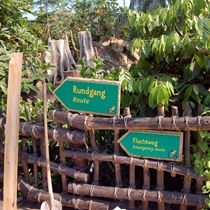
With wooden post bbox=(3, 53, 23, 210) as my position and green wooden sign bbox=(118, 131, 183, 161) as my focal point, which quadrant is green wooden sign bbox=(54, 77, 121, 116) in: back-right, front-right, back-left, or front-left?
front-left

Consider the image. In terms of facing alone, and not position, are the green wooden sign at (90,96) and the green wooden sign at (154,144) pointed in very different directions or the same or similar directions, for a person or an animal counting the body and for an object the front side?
same or similar directions

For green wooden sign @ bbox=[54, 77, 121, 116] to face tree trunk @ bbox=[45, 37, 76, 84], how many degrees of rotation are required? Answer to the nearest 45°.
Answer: approximately 180°

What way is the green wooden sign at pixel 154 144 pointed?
toward the camera

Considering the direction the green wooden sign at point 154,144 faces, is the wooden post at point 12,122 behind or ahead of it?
ahead

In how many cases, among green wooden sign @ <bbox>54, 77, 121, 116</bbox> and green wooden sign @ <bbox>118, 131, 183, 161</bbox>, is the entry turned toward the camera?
2

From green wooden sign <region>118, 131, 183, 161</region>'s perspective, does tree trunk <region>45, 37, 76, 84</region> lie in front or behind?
behind

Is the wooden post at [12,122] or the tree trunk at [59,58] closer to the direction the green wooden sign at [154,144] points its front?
the wooden post

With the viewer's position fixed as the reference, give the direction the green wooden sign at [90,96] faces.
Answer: facing the viewer
